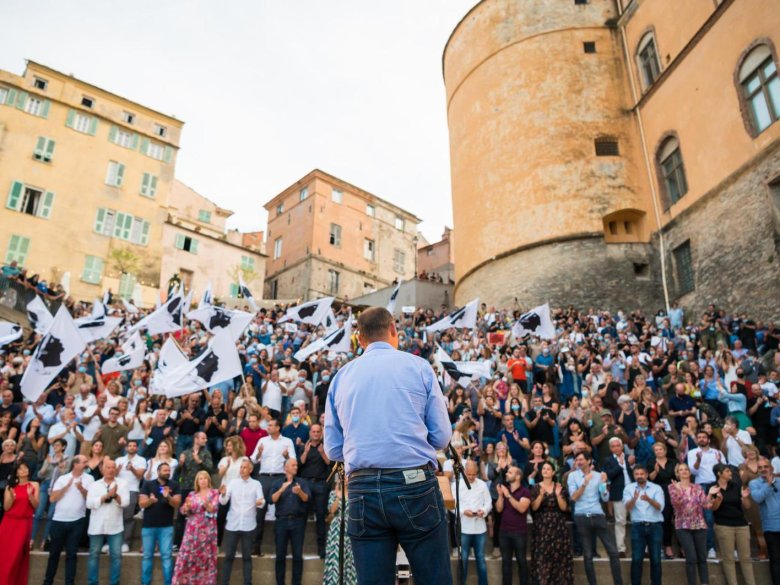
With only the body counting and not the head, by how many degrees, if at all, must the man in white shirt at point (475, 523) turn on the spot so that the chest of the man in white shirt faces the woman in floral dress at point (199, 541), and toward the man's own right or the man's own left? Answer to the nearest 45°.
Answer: approximately 90° to the man's own right

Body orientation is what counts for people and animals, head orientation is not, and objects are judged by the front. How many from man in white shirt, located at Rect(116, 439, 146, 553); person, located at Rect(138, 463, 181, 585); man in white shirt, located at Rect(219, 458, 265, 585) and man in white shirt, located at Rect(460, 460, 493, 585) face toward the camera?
4

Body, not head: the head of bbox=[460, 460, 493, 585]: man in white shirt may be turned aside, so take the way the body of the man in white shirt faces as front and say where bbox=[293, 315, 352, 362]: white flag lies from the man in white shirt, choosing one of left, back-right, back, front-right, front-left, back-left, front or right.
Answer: back-right

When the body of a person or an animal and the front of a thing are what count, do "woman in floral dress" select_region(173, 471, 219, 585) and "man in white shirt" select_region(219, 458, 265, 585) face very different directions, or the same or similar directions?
same or similar directions

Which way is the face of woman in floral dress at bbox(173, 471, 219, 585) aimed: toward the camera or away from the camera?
toward the camera

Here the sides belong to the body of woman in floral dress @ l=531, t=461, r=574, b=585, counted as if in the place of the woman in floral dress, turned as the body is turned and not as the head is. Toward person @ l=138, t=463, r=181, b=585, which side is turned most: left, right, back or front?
right

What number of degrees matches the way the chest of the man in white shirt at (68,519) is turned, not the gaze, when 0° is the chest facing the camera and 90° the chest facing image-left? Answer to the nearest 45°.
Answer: approximately 315°

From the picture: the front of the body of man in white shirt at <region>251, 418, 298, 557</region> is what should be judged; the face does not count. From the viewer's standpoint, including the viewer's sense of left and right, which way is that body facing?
facing the viewer

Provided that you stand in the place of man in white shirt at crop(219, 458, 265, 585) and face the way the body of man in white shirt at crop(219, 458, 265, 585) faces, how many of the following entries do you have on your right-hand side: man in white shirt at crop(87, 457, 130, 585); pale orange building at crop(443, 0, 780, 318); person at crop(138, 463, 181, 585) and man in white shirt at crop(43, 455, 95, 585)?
3

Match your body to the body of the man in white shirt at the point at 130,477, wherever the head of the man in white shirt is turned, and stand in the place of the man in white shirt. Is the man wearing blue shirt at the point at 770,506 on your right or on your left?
on your left

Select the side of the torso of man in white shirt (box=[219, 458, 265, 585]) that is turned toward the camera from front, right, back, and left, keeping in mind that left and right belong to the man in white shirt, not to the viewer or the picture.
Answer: front

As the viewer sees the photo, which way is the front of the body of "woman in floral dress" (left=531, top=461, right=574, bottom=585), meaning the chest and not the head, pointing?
toward the camera
